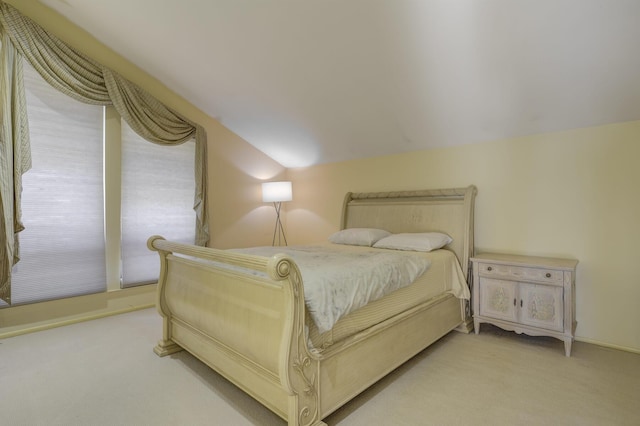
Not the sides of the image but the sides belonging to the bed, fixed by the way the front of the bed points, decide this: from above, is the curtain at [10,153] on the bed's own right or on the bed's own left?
on the bed's own right

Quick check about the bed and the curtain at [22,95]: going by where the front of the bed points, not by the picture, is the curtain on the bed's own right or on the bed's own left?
on the bed's own right

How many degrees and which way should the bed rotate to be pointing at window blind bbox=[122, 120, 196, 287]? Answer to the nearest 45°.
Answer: approximately 90° to its right

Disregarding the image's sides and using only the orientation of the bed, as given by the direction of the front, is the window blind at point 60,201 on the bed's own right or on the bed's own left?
on the bed's own right

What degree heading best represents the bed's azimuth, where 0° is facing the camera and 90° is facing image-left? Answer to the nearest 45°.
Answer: approximately 45°

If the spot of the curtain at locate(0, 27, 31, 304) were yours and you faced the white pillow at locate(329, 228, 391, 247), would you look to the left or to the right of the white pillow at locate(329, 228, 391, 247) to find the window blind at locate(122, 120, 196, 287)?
left
